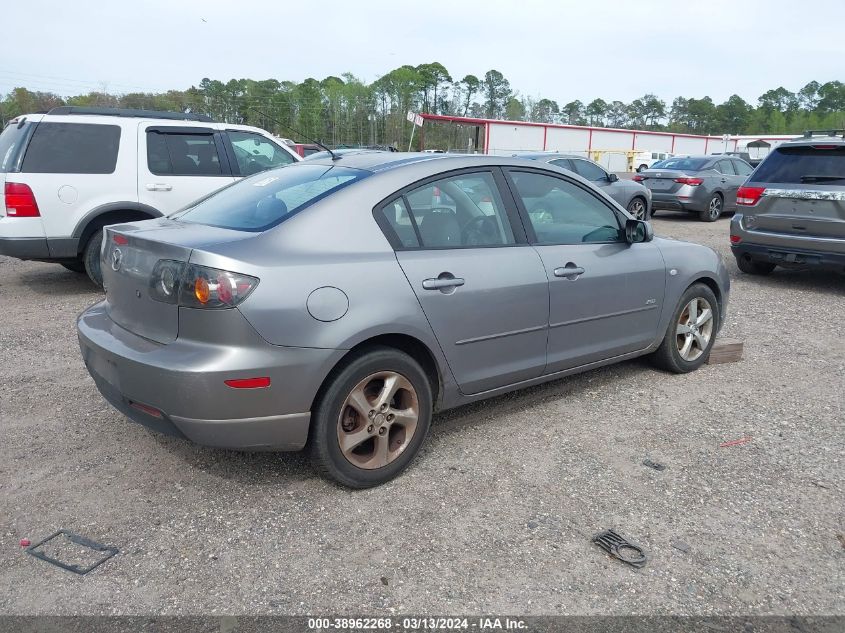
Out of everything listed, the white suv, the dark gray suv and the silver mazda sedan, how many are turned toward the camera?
0

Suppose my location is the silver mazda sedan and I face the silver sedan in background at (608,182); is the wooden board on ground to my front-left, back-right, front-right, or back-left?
front-right

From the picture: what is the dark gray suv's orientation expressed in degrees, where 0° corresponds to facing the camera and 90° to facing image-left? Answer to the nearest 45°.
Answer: approximately 225°

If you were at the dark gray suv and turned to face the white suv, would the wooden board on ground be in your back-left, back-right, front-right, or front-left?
front-left

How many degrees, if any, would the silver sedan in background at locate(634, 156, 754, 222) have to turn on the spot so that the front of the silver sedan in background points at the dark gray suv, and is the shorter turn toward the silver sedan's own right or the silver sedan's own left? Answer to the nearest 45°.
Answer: approximately 135° to the silver sedan's own right

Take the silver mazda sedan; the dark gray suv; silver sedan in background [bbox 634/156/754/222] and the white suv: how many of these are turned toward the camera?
0

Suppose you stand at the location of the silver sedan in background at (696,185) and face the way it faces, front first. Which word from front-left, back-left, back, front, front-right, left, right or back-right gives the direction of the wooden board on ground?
back-right

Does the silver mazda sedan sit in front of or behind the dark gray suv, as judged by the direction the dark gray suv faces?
behind

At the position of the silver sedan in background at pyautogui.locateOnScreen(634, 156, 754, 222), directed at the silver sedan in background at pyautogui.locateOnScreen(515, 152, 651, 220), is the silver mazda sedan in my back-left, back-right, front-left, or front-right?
front-left

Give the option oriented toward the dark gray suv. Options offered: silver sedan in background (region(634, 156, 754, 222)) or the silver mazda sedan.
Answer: the silver mazda sedan

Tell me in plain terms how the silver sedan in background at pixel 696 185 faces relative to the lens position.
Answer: facing away from the viewer and to the right of the viewer

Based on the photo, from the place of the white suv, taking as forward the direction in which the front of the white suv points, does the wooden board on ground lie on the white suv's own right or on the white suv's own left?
on the white suv's own right

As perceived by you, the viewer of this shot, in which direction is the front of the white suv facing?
facing away from the viewer and to the right of the viewer

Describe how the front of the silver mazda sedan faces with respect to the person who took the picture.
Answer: facing away from the viewer and to the right of the viewer
